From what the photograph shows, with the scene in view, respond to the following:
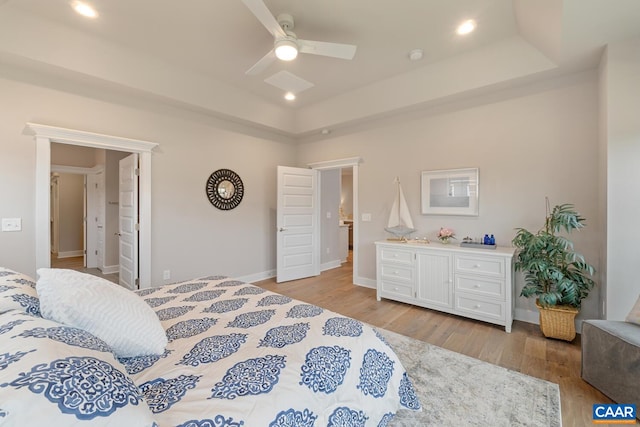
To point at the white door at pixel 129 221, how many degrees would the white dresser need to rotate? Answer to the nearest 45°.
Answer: approximately 45° to its right

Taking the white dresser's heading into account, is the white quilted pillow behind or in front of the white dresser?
in front

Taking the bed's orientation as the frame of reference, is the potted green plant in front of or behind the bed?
in front

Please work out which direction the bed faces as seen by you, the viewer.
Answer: facing away from the viewer and to the right of the viewer

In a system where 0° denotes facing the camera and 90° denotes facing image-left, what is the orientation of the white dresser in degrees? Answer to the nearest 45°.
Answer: approximately 45°

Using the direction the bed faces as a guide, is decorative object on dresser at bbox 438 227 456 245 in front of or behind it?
in front

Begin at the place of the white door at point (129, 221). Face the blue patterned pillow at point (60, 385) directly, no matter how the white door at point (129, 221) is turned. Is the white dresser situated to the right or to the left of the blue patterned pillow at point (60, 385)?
left

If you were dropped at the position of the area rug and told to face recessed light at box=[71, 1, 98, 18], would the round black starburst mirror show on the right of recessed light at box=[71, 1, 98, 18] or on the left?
right

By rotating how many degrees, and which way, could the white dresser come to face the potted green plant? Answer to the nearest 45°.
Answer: approximately 135° to its left

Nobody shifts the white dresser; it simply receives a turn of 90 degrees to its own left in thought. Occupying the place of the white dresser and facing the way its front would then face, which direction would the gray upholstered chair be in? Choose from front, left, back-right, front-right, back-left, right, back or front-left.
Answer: front
